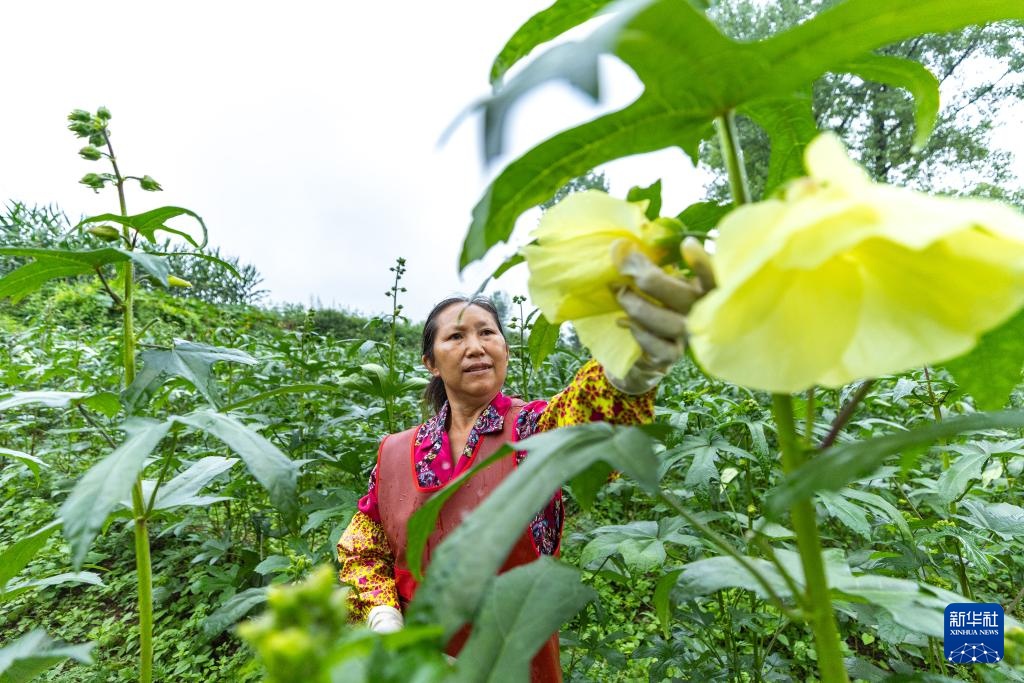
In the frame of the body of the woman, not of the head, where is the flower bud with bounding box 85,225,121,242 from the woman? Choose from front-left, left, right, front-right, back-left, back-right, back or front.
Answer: right

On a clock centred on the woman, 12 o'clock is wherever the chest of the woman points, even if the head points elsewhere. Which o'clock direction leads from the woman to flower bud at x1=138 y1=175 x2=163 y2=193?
The flower bud is roughly at 3 o'clock from the woman.

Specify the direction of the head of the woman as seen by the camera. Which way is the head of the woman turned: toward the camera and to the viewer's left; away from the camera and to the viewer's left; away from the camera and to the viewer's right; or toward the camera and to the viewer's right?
toward the camera and to the viewer's right

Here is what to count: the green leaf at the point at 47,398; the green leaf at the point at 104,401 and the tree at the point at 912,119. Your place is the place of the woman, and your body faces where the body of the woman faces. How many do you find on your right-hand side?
2

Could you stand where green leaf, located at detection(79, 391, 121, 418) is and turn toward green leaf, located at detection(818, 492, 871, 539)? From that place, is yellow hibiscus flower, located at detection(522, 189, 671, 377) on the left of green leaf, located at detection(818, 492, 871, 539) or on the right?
right

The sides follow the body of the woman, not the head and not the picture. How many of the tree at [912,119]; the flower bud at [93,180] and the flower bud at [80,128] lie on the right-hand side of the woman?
2

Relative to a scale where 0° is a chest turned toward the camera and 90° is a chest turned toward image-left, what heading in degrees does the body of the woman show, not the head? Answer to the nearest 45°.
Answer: approximately 315°

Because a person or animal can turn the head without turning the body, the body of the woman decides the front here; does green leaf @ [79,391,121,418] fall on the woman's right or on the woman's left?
on the woman's right

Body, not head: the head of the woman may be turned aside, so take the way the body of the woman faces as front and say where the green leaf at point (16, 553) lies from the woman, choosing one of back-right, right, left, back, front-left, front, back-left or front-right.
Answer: right

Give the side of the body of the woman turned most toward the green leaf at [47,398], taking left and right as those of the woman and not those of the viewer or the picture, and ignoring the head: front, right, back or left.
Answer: right
